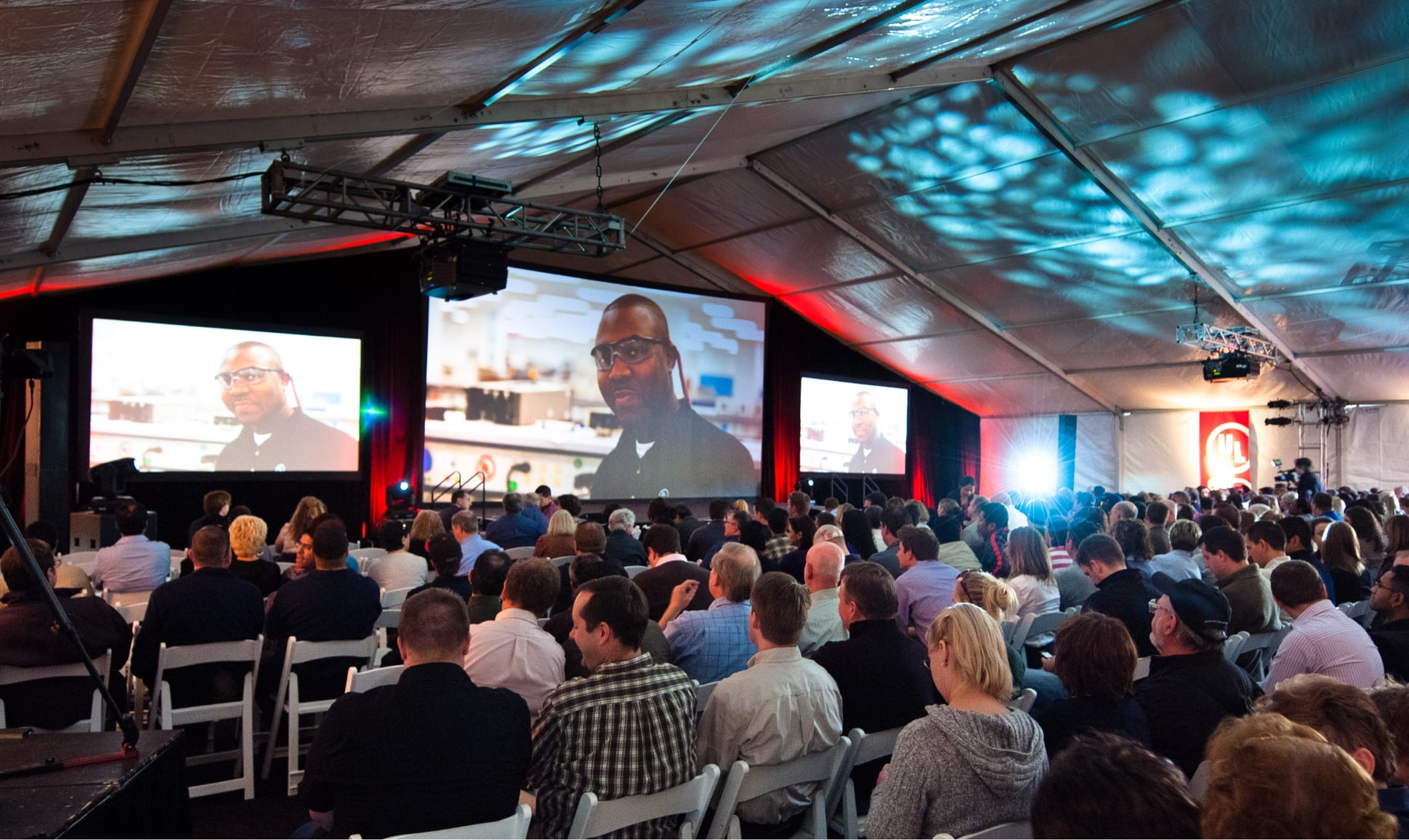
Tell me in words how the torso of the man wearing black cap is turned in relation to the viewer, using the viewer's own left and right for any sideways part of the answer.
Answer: facing away from the viewer and to the left of the viewer

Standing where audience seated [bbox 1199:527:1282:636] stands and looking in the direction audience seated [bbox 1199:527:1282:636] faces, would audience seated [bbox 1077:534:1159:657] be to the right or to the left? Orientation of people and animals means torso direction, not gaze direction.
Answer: on their left

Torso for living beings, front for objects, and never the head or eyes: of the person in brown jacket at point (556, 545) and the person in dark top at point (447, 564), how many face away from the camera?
2

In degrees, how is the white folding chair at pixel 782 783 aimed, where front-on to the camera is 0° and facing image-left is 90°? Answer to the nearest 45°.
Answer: approximately 135°

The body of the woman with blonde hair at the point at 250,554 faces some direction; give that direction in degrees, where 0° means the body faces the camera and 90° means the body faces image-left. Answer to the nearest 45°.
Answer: approximately 180°

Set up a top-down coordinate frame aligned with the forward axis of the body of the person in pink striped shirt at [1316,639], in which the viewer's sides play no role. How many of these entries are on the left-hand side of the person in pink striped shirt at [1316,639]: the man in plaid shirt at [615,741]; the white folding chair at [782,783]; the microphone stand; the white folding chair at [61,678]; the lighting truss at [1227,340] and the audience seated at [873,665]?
5

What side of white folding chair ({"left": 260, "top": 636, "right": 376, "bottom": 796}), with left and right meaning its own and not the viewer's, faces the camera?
back

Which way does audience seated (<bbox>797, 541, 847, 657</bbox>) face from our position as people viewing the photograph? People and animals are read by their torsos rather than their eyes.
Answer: facing away from the viewer and to the left of the viewer

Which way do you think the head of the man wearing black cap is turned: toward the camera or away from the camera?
away from the camera

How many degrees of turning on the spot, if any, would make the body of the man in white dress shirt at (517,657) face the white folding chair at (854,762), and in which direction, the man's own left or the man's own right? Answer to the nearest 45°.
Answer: approximately 135° to the man's own right
